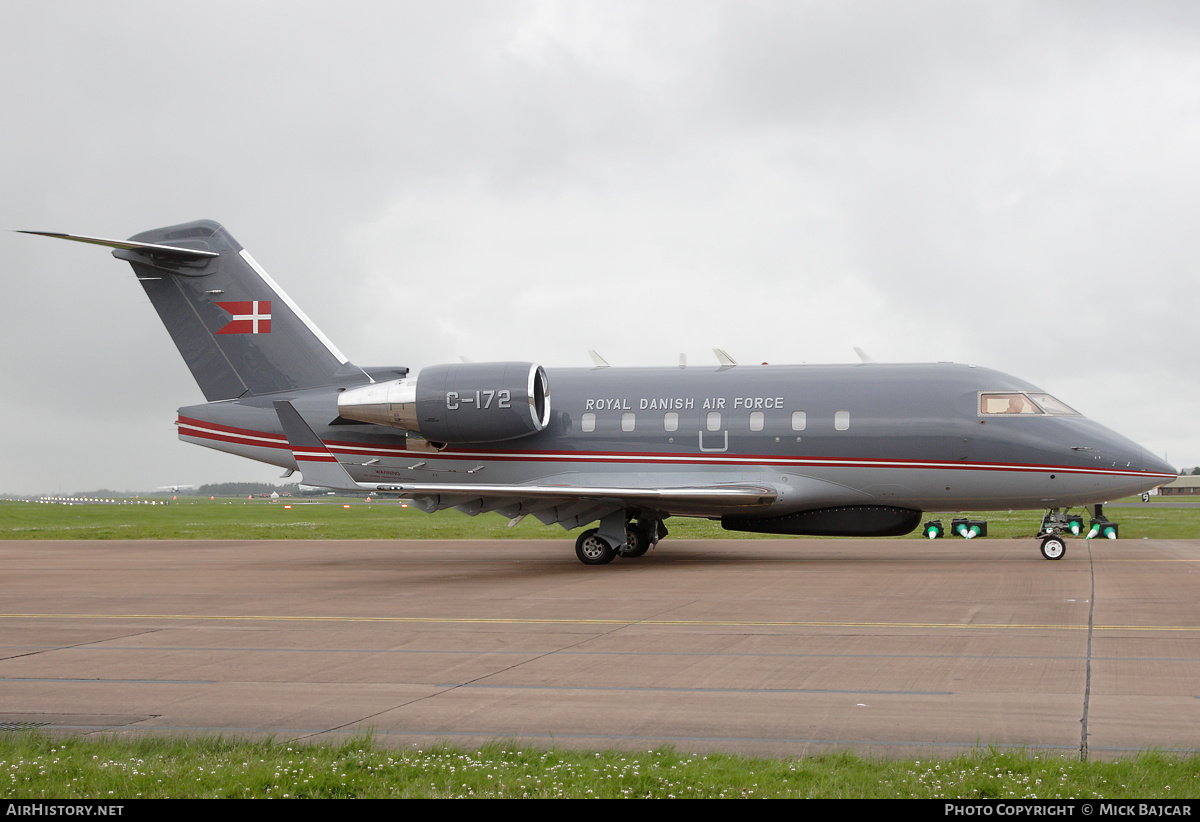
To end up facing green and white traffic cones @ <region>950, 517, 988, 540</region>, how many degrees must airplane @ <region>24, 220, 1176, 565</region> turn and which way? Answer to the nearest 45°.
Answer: approximately 45° to its left

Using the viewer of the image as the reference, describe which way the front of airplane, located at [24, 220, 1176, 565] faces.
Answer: facing to the right of the viewer
